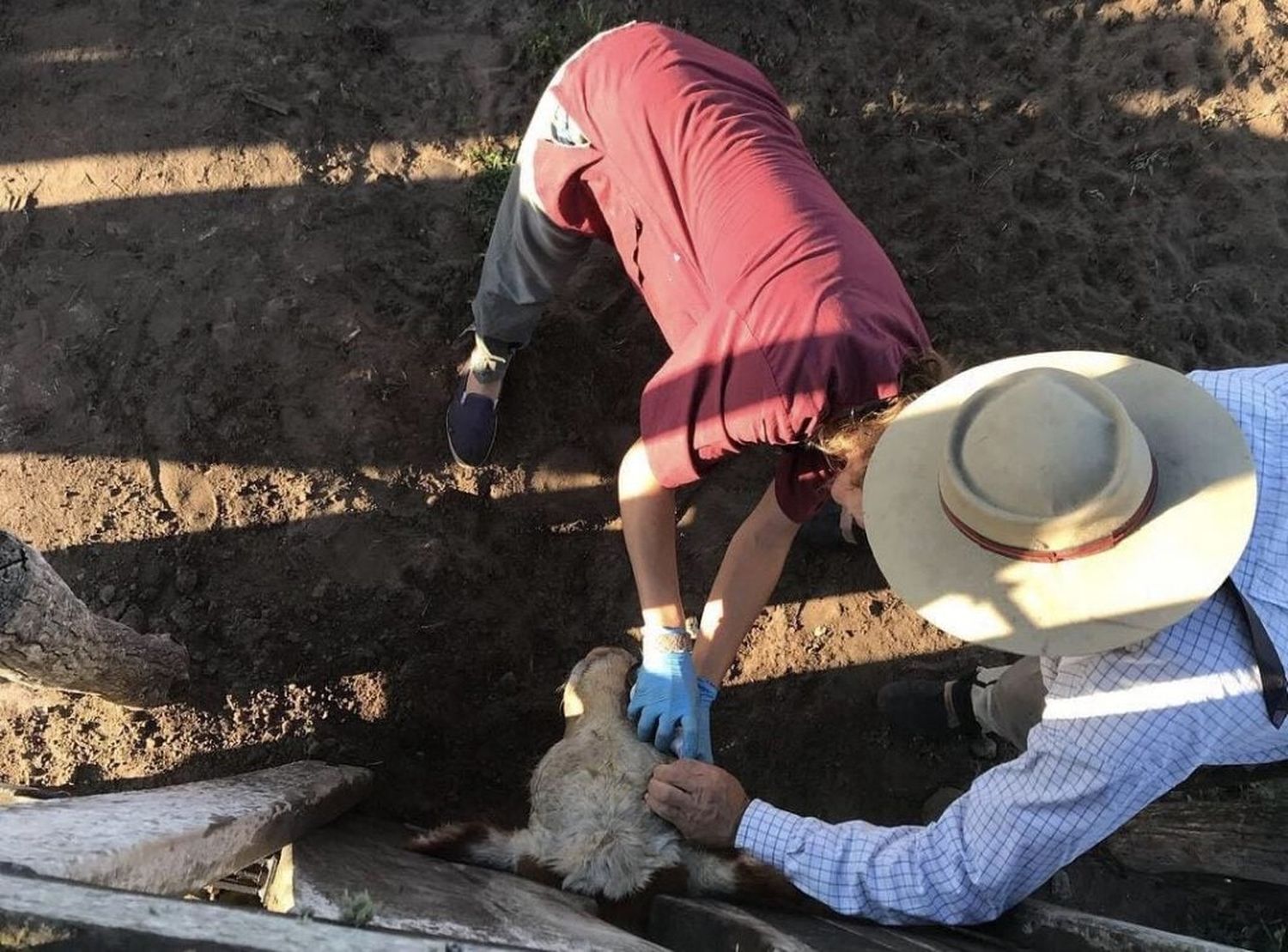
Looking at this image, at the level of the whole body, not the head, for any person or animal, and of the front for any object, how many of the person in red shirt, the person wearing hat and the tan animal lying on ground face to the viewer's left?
1

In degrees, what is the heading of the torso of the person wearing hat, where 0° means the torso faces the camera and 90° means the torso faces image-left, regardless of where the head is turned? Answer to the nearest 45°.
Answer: approximately 90°

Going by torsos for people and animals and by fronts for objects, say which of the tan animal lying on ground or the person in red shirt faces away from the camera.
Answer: the tan animal lying on ground

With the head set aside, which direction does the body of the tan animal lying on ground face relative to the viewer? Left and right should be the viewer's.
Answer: facing away from the viewer

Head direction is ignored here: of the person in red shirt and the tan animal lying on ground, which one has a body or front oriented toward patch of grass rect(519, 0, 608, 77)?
the tan animal lying on ground

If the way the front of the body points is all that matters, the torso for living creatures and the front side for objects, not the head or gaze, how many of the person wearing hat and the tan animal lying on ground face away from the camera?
1

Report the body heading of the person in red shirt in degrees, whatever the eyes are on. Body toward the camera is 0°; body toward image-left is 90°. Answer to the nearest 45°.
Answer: approximately 315°

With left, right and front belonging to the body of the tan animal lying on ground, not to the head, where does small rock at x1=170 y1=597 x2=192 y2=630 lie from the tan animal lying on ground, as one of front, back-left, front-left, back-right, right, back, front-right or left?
front-left
